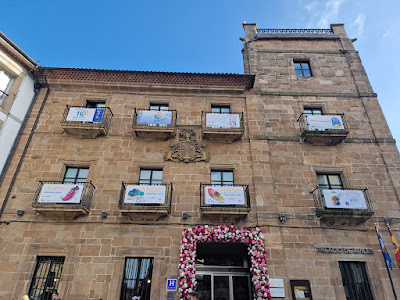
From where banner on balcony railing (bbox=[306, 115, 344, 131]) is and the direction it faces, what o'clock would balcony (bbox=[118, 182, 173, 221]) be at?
The balcony is roughly at 2 o'clock from the banner on balcony railing.

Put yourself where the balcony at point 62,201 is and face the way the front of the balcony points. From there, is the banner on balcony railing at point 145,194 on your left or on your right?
on your left

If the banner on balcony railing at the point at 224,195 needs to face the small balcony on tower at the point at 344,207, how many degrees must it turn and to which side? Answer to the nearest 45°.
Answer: approximately 90° to its left

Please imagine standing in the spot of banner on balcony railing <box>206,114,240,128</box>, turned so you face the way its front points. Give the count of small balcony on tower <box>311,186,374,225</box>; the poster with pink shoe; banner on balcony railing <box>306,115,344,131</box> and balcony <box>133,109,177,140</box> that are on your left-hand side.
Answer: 2

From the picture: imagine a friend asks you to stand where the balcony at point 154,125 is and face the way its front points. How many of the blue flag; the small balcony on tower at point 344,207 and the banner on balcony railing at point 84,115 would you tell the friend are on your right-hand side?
1

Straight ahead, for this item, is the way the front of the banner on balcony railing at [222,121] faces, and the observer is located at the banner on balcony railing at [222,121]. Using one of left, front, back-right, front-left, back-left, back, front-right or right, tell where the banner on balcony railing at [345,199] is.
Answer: left

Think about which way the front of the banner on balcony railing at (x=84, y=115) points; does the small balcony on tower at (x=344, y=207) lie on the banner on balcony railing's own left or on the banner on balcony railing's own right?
on the banner on balcony railing's own left

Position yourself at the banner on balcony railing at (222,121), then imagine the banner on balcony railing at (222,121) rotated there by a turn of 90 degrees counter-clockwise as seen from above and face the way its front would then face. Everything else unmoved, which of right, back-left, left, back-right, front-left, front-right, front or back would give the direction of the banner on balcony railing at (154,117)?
back

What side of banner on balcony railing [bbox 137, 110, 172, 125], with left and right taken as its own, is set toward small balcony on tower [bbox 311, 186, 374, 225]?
left

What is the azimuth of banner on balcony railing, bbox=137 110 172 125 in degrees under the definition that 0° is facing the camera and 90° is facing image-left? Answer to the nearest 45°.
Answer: approximately 0°
